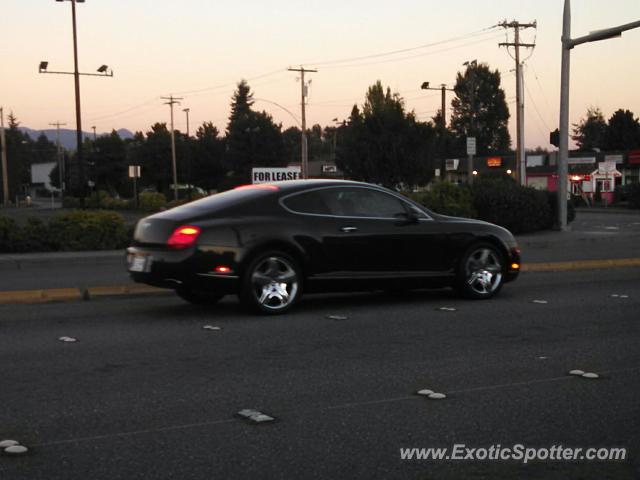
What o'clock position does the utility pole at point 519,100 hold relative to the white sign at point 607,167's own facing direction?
The utility pole is roughly at 2 o'clock from the white sign.

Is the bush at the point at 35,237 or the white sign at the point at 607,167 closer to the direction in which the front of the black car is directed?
the white sign

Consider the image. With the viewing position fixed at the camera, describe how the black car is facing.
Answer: facing away from the viewer and to the right of the viewer

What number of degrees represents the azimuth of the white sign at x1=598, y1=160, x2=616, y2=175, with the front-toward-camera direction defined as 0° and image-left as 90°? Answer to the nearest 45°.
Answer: approximately 0°

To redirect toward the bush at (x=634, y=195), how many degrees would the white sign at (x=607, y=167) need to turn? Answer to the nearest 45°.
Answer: approximately 135° to its left

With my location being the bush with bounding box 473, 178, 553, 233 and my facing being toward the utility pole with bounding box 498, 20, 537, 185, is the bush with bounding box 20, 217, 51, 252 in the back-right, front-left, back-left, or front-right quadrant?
back-left

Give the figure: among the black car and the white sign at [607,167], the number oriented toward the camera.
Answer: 1

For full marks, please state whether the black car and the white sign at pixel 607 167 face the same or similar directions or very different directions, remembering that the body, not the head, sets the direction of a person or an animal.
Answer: very different directions
